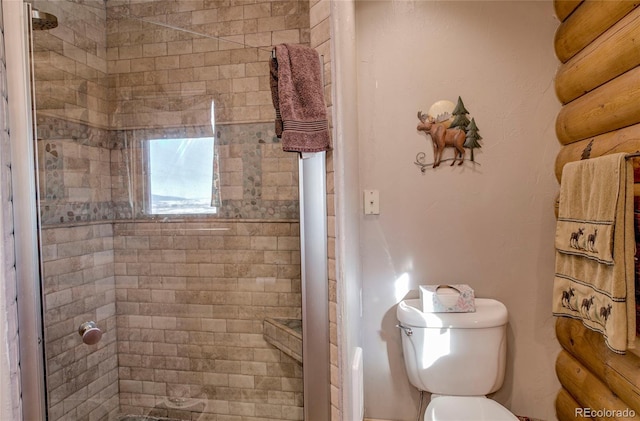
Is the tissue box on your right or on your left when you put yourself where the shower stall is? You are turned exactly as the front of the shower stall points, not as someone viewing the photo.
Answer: on your left

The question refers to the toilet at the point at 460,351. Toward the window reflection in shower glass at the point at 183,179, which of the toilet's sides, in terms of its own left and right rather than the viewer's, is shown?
right

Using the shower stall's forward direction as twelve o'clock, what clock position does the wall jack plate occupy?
The wall jack plate is roughly at 9 o'clock from the shower stall.

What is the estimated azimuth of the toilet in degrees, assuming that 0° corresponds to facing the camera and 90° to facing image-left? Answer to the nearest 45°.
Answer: approximately 0°
